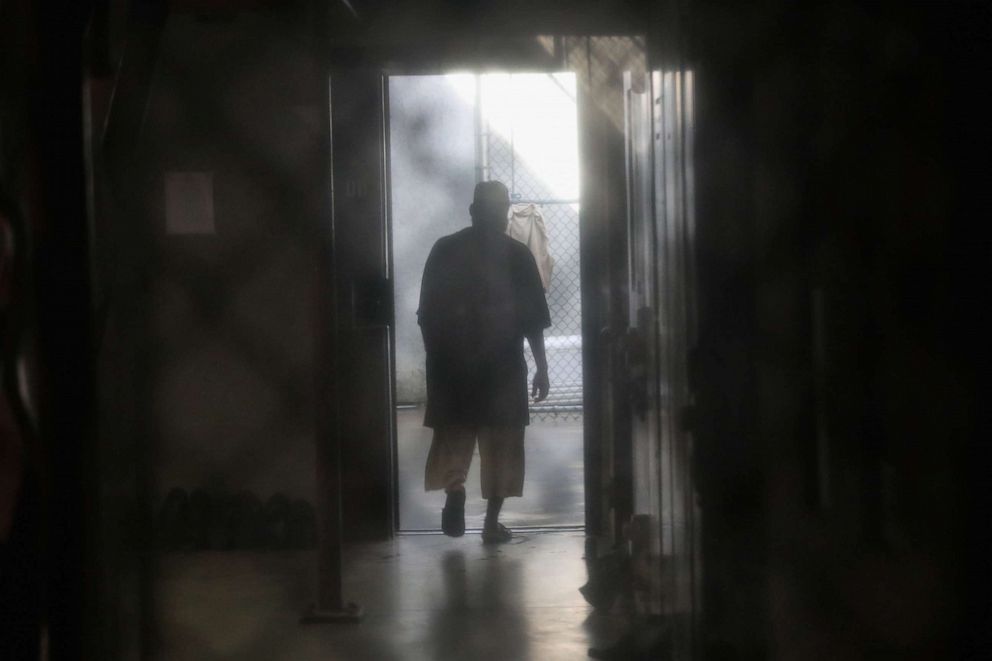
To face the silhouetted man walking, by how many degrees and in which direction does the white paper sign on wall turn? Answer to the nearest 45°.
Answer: approximately 90° to its left

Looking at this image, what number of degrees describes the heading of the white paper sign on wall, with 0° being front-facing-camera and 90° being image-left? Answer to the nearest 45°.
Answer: approximately 0°

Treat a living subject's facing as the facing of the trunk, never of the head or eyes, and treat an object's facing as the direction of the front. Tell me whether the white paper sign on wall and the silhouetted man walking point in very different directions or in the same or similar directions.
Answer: very different directions

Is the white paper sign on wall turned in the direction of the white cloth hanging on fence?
no

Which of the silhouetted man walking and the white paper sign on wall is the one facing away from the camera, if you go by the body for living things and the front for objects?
the silhouetted man walking

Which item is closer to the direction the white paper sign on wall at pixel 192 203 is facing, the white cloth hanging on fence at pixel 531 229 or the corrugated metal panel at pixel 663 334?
the corrugated metal panel

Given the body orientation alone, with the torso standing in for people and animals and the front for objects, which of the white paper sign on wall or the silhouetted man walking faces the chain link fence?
the silhouetted man walking

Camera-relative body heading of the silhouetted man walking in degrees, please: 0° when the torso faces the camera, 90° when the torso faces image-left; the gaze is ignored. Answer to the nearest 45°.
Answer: approximately 180°

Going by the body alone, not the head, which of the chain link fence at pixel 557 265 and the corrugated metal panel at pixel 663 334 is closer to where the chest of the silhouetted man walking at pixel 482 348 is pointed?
the chain link fence

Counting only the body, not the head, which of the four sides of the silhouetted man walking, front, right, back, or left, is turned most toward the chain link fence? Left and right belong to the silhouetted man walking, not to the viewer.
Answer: front

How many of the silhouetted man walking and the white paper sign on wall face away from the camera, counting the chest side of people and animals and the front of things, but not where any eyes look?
1

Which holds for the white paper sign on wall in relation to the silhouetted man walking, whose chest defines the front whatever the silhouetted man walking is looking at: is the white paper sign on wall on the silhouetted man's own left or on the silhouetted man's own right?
on the silhouetted man's own left

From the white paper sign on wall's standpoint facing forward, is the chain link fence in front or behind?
behind

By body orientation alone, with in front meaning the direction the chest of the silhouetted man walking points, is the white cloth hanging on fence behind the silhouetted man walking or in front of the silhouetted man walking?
in front

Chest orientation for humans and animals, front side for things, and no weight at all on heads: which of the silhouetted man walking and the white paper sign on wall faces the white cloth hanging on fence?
the silhouetted man walking
